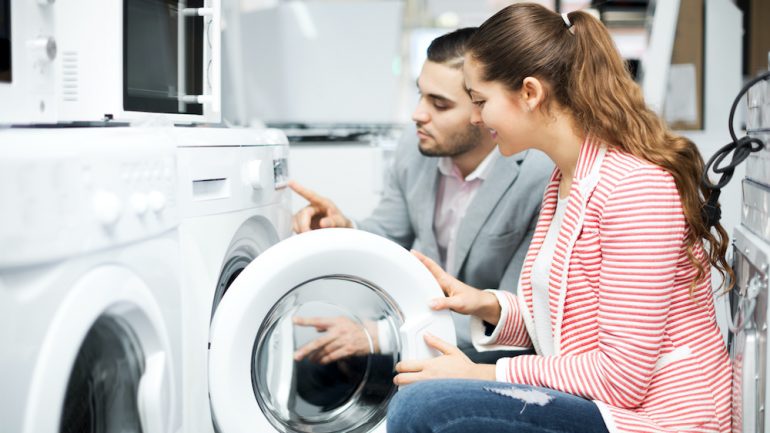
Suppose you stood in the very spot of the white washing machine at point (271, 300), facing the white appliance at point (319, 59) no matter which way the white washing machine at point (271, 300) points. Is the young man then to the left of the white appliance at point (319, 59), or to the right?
right

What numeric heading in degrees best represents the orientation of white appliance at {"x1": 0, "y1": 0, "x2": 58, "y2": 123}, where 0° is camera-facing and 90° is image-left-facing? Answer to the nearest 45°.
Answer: approximately 315°

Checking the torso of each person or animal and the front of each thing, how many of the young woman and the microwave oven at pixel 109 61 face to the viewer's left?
1

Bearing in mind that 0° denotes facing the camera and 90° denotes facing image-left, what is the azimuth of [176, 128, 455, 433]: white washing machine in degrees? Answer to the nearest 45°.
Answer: approximately 315°

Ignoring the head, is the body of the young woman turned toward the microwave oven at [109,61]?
yes

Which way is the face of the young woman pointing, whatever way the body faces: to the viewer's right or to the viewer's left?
to the viewer's left

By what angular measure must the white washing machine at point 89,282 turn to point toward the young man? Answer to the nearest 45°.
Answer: approximately 90° to its left

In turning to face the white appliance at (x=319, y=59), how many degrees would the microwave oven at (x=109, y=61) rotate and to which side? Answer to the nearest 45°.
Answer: approximately 135° to its left

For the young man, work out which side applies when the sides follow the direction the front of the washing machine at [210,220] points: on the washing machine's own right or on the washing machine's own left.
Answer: on the washing machine's own left

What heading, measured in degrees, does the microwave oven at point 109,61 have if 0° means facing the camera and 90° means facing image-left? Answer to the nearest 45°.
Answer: approximately 315°

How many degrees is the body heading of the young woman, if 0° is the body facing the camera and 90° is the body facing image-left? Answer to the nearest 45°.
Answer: approximately 90°
